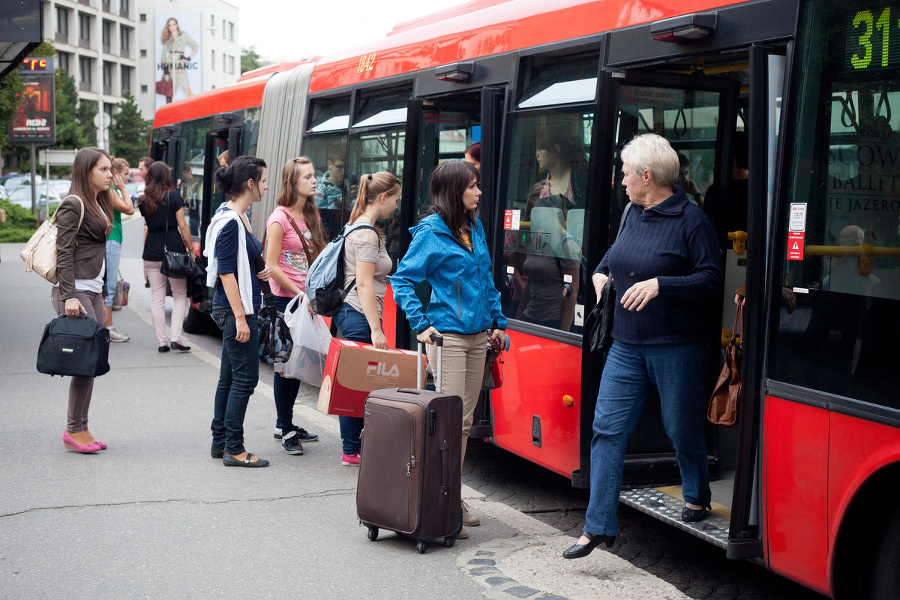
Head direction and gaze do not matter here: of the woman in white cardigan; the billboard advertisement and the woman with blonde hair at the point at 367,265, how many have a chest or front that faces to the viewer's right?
2

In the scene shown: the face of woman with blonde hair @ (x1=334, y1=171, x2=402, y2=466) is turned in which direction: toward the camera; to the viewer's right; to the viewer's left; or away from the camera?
to the viewer's right

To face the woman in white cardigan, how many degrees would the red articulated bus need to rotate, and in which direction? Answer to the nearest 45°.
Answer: approximately 180°

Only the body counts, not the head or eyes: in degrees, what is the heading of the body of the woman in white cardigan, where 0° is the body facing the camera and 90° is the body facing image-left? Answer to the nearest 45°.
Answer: approximately 270°

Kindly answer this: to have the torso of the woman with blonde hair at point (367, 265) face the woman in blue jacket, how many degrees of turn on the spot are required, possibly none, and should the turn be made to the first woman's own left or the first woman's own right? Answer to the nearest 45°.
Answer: approximately 90° to the first woman's own right

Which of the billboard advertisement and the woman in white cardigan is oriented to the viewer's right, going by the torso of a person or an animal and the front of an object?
the woman in white cardigan

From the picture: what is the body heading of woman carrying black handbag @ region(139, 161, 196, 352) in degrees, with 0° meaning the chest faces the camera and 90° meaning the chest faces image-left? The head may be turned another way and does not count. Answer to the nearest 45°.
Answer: approximately 225°

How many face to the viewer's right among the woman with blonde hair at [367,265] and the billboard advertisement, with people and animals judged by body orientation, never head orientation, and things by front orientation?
1

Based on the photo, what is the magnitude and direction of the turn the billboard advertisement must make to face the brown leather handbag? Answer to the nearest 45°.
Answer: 0° — it already faces it
